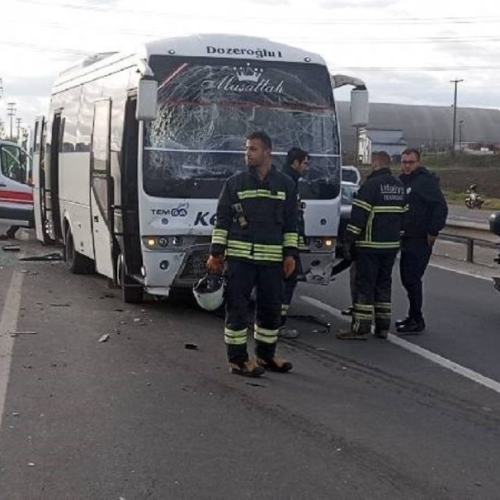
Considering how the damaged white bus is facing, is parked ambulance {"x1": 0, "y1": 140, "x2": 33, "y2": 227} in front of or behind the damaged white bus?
behind

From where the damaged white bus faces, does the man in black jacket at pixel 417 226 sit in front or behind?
in front

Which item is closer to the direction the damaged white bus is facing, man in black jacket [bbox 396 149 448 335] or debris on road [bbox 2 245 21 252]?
the man in black jacket

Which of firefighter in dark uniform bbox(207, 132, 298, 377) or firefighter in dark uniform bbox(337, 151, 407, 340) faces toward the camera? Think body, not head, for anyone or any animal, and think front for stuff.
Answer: firefighter in dark uniform bbox(207, 132, 298, 377)

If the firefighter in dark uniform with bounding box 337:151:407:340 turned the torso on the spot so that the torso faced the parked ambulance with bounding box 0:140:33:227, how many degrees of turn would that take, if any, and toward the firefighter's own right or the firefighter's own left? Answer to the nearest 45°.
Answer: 0° — they already face it

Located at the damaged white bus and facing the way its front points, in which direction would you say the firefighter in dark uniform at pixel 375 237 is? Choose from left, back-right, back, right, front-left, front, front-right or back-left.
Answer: front

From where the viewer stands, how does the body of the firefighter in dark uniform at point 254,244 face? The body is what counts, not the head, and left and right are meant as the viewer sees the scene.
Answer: facing the viewer

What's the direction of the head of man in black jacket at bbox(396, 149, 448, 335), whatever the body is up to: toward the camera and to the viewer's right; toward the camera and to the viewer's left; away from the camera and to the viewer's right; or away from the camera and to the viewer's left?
toward the camera and to the viewer's left

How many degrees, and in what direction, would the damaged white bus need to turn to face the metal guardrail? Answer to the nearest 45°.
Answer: approximately 90° to its left
